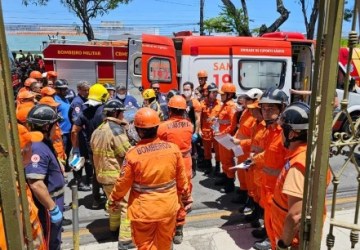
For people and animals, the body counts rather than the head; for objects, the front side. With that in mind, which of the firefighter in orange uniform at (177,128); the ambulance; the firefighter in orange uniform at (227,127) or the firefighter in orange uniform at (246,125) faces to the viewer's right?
the ambulance

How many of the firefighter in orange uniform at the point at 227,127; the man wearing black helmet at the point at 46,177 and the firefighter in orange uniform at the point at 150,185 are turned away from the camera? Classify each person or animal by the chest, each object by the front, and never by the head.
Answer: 1

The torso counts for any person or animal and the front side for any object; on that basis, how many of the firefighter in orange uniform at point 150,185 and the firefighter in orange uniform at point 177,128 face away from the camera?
2

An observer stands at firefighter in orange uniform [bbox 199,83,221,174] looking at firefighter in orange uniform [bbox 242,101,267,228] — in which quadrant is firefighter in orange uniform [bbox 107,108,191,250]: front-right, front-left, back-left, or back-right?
front-right

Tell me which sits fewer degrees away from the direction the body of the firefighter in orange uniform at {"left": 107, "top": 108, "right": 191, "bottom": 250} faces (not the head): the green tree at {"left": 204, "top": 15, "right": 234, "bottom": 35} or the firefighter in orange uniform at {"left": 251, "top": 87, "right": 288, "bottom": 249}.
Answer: the green tree

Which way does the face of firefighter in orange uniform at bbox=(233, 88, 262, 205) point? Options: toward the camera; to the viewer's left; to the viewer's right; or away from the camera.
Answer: to the viewer's left

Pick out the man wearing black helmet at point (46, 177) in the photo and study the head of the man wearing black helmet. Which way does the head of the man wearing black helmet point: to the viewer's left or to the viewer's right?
to the viewer's right

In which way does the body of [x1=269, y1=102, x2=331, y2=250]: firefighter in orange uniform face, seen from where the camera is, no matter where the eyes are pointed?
to the viewer's left

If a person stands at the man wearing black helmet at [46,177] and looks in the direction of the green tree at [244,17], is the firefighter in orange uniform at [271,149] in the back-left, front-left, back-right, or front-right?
front-right

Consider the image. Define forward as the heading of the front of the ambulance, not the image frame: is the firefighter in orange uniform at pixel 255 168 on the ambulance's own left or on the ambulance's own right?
on the ambulance's own right

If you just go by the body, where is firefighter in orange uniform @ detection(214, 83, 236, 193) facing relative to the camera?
to the viewer's left

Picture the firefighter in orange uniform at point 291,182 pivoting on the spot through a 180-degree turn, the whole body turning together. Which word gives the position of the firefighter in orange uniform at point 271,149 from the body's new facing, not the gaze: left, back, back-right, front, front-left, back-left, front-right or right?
left

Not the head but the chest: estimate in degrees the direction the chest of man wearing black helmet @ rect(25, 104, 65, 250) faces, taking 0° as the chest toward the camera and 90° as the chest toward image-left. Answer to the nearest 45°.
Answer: approximately 270°

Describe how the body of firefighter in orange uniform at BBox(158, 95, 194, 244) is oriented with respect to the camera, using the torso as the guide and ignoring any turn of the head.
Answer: away from the camera
